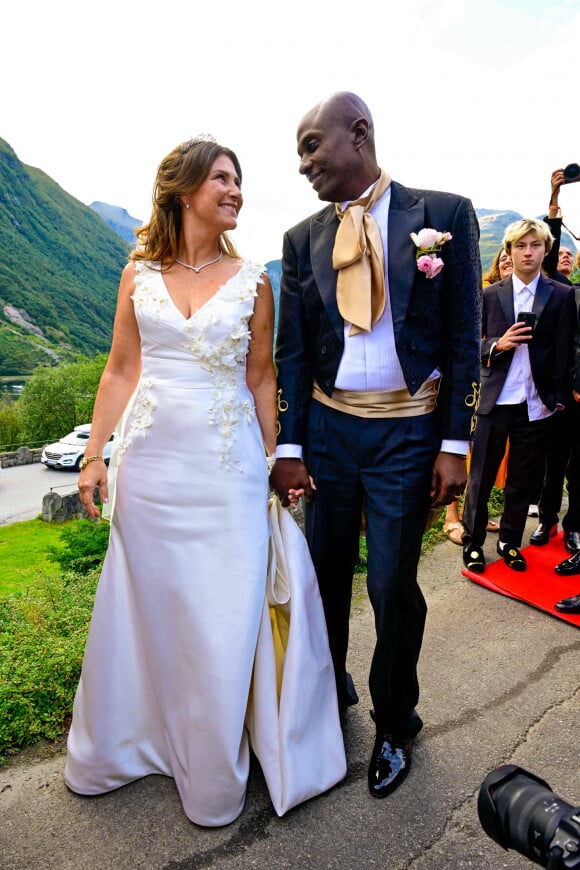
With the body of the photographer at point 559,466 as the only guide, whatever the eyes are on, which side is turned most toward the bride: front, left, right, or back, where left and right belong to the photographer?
front

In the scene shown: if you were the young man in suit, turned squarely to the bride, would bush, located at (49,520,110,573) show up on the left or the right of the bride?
right

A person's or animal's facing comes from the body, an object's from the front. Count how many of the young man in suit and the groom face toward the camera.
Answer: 2

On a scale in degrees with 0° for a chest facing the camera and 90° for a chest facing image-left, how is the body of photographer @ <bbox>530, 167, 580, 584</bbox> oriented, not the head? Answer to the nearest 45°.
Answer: approximately 45°

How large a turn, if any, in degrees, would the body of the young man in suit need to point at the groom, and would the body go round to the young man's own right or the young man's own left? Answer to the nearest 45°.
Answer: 0° — they already face them

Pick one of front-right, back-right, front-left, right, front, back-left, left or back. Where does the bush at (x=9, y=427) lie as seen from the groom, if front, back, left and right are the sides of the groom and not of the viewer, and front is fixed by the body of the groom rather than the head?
back-right

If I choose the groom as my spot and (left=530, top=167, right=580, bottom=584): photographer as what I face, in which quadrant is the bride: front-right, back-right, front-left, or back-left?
back-left

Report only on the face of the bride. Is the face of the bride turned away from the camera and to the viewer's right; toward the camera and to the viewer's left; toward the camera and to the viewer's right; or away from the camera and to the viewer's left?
toward the camera and to the viewer's right

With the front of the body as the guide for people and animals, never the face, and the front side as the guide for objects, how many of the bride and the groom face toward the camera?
2

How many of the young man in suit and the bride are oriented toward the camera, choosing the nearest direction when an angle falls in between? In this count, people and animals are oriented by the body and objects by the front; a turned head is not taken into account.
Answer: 2
